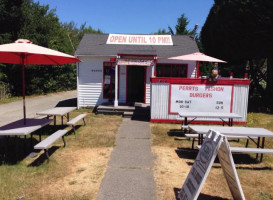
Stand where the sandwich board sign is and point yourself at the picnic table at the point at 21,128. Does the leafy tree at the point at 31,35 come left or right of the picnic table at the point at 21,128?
right

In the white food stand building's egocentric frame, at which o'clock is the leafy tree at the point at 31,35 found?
The leafy tree is roughly at 4 o'clock from the white food stand building.

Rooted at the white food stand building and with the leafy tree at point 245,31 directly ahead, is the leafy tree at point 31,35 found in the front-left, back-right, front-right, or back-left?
back-left

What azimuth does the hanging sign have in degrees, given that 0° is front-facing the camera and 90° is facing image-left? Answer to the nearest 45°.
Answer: approximately 0°

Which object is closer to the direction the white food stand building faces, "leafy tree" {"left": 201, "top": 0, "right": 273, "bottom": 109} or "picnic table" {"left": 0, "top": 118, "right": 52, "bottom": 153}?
the picnic table

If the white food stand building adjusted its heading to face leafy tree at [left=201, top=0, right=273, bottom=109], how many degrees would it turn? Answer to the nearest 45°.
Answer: approximately 90° to its left

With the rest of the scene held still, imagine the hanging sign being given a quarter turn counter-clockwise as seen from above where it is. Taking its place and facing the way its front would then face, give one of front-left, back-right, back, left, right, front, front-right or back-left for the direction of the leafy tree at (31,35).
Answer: back-left

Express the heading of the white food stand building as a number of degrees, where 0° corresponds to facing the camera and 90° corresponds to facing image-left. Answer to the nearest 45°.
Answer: approximately 0°

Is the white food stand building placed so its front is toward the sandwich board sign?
yes
